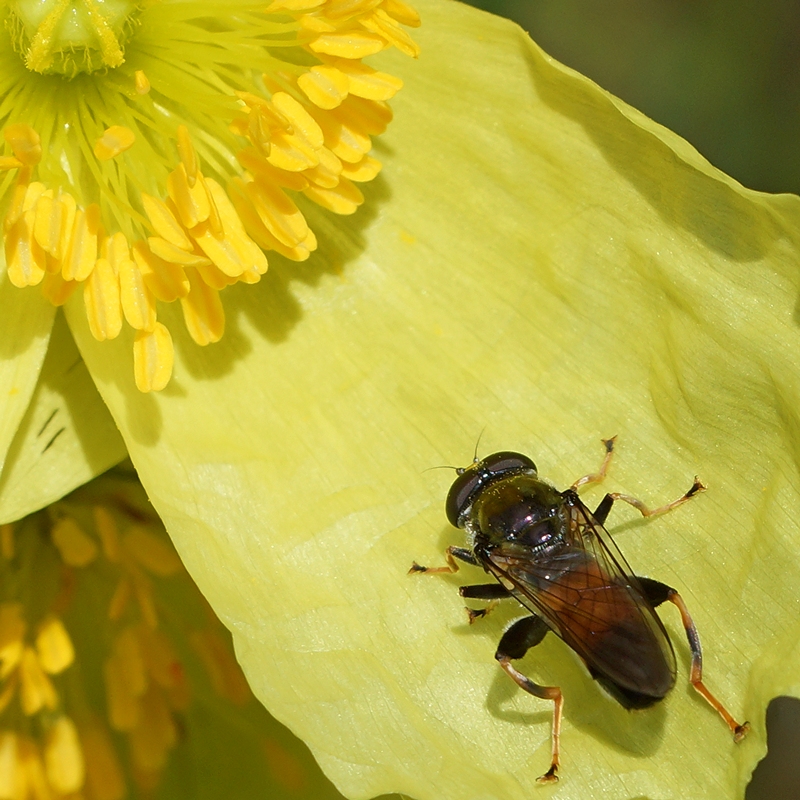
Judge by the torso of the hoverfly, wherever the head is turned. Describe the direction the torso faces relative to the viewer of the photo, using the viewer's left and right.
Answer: facing away from the viewer and to the left of the viewer

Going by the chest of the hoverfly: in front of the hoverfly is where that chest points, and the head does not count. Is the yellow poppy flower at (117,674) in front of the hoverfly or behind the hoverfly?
in front
